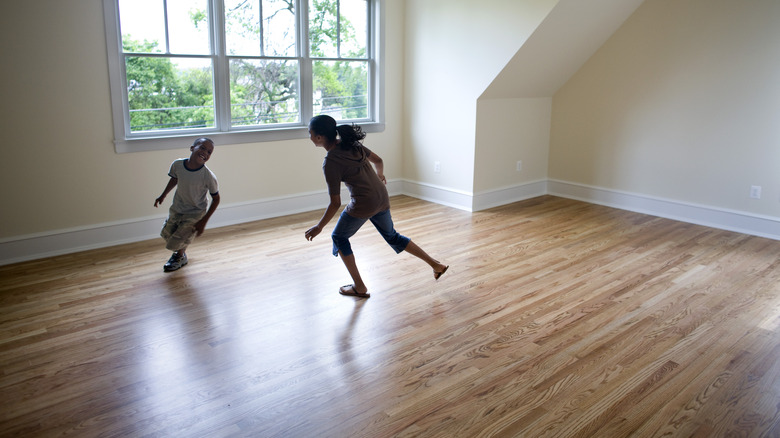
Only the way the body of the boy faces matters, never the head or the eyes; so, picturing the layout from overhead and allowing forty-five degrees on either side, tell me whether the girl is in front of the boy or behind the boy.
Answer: in front

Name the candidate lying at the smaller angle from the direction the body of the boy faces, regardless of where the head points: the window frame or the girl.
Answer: the girl

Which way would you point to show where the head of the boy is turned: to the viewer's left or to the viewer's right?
to the viewer's right

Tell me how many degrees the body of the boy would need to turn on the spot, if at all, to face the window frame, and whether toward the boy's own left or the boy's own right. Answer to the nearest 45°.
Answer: approximately 180°

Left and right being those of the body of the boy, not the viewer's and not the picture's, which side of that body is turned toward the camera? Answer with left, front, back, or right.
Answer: front

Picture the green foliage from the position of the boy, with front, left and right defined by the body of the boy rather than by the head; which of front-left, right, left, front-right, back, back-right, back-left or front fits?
back

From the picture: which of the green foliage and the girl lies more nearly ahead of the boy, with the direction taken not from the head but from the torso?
the girl
